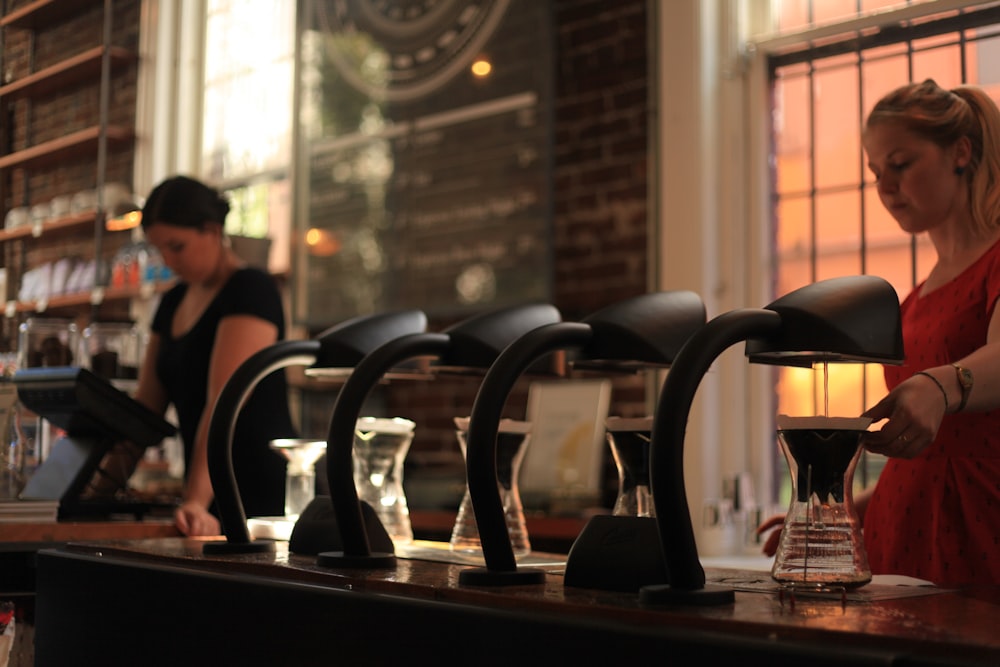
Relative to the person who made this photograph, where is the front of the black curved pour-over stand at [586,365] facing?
facing to the right of the viewer

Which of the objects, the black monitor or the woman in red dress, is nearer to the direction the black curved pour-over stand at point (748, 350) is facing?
the woman in red dress

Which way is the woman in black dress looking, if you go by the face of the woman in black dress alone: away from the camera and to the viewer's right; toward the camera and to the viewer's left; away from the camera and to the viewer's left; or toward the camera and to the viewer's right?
toward the camera and to the viewer's left

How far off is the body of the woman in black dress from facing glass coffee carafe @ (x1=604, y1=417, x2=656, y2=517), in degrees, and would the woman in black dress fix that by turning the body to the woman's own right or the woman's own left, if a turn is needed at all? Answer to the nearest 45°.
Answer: approximately 45° to the woman's own left

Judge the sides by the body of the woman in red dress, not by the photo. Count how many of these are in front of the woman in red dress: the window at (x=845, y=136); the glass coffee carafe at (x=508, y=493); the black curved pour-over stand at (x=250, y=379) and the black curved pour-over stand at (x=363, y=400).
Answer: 3

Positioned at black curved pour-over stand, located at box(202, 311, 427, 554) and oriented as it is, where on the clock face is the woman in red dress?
The woman in red dress is roughly at 12 o'clock from the black curved pour-over stand.

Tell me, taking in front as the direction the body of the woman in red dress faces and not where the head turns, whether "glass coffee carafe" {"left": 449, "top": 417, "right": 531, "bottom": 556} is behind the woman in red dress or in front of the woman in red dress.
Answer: in front

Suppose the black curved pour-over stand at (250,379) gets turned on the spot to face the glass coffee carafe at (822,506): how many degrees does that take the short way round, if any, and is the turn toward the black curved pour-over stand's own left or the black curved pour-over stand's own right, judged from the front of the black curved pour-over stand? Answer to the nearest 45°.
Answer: approximately 45° to the black curved pour-over stand's own right

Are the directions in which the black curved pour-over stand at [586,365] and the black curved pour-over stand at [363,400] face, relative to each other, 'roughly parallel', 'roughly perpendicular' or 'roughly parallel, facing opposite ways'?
roughly parallel

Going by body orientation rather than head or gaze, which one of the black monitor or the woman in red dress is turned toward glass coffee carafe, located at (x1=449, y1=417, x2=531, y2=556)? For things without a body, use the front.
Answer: the woman in red dress

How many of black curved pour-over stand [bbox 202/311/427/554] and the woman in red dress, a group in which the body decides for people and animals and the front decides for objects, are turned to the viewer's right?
1

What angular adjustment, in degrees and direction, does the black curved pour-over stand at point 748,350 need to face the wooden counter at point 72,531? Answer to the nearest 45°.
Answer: approximately 135° to its left

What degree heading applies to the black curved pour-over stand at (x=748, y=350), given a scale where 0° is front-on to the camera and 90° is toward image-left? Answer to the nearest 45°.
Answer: approximately 270°

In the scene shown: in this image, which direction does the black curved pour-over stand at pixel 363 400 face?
to the viewer's right

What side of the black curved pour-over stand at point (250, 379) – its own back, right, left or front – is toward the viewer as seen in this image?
right
